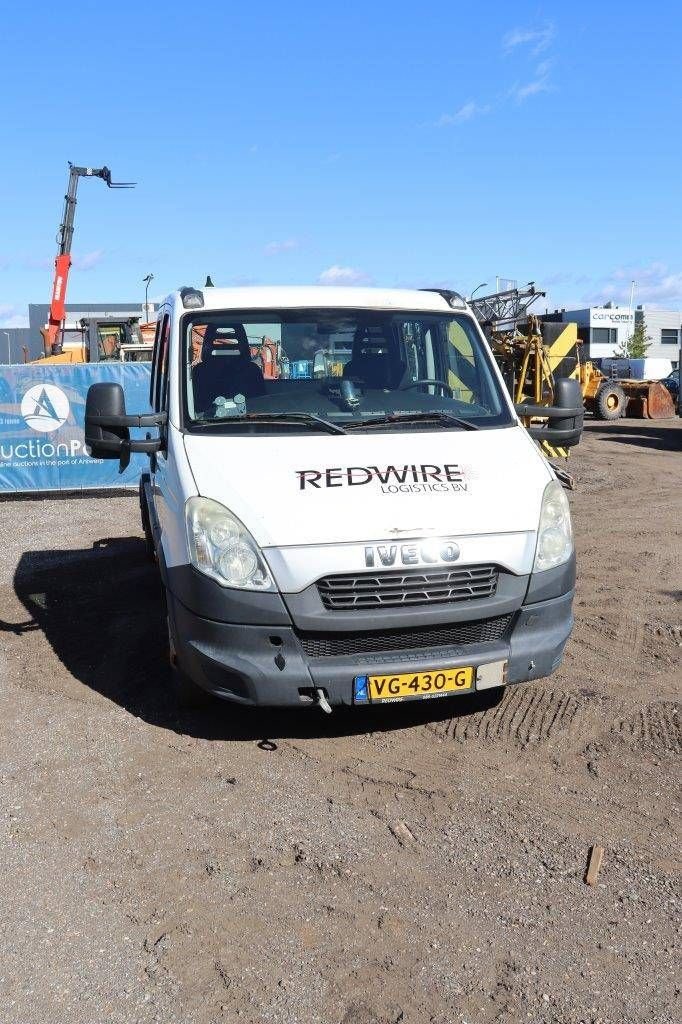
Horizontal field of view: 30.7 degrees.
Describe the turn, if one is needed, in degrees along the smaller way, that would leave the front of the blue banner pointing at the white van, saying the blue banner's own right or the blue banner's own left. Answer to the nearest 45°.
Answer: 0° — it already faces it

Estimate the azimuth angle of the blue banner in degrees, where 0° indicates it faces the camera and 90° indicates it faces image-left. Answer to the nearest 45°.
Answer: approximately 0°

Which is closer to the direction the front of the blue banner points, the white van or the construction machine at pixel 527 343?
the white van

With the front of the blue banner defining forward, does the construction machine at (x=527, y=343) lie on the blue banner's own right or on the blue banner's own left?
on the blue banner's own left
